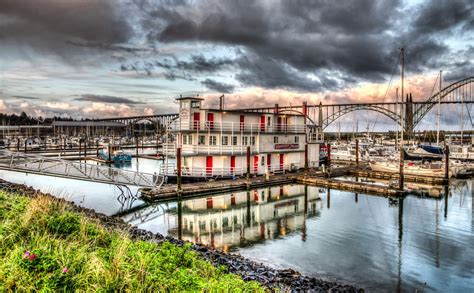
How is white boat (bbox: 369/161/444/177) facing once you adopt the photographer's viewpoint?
facing to the left of the viewer

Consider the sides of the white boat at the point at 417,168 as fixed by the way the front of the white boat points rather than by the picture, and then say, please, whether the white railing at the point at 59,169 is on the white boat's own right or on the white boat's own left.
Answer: on the white boat's own left
